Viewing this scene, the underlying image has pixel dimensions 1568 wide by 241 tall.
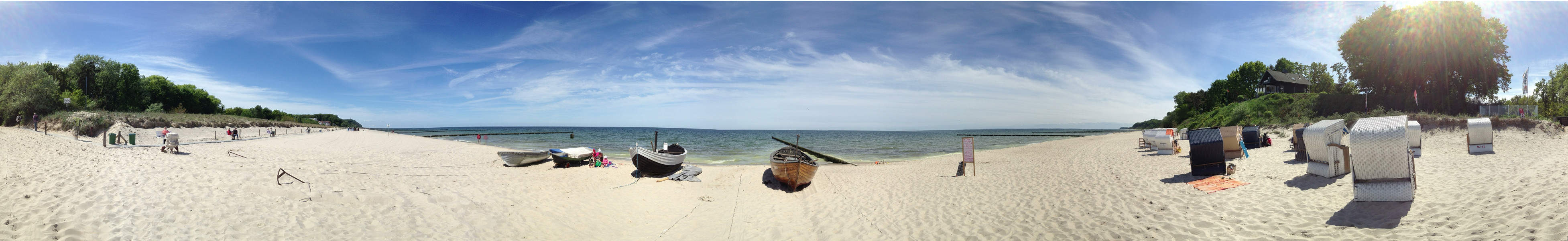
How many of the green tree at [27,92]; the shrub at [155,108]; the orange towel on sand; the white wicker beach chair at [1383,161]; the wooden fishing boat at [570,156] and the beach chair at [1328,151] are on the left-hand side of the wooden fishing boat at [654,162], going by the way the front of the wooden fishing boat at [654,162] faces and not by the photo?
3

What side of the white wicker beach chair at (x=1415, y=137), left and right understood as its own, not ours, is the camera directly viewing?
back

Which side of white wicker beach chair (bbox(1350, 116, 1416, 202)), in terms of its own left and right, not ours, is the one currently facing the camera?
back

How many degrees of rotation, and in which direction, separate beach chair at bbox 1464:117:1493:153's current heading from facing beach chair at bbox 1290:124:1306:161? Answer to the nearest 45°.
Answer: approximately 135° to its left
